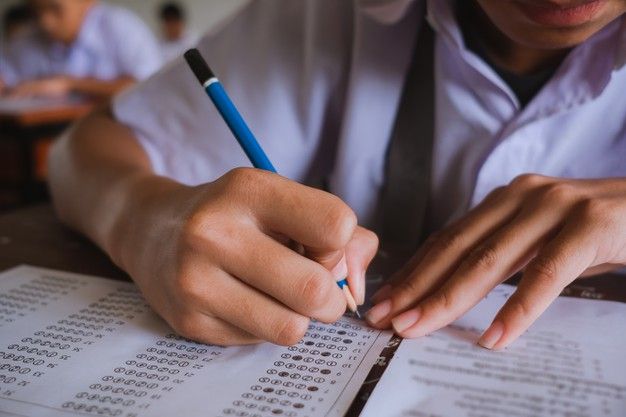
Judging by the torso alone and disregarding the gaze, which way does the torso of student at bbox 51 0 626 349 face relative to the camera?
toward the camera

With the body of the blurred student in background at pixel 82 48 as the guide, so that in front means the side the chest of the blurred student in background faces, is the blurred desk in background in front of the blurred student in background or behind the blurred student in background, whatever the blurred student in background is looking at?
in front

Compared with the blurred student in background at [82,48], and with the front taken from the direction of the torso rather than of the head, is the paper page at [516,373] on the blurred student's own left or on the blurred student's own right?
on the blurred student's own left

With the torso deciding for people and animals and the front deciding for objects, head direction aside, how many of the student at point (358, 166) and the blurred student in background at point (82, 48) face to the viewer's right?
0

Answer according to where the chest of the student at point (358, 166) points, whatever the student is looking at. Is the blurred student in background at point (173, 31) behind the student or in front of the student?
behind

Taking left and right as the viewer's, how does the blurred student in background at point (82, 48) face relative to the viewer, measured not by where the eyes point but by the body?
facing the viewer and to the left of the viewer

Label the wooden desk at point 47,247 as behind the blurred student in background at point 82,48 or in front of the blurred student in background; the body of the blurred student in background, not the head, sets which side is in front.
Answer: in front

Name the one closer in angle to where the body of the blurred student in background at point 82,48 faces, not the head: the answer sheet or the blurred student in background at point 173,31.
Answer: the answer sheet

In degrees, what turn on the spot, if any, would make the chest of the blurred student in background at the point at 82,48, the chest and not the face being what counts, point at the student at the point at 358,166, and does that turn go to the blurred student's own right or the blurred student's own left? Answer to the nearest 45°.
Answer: approximately 45° to the blurred student's own left
